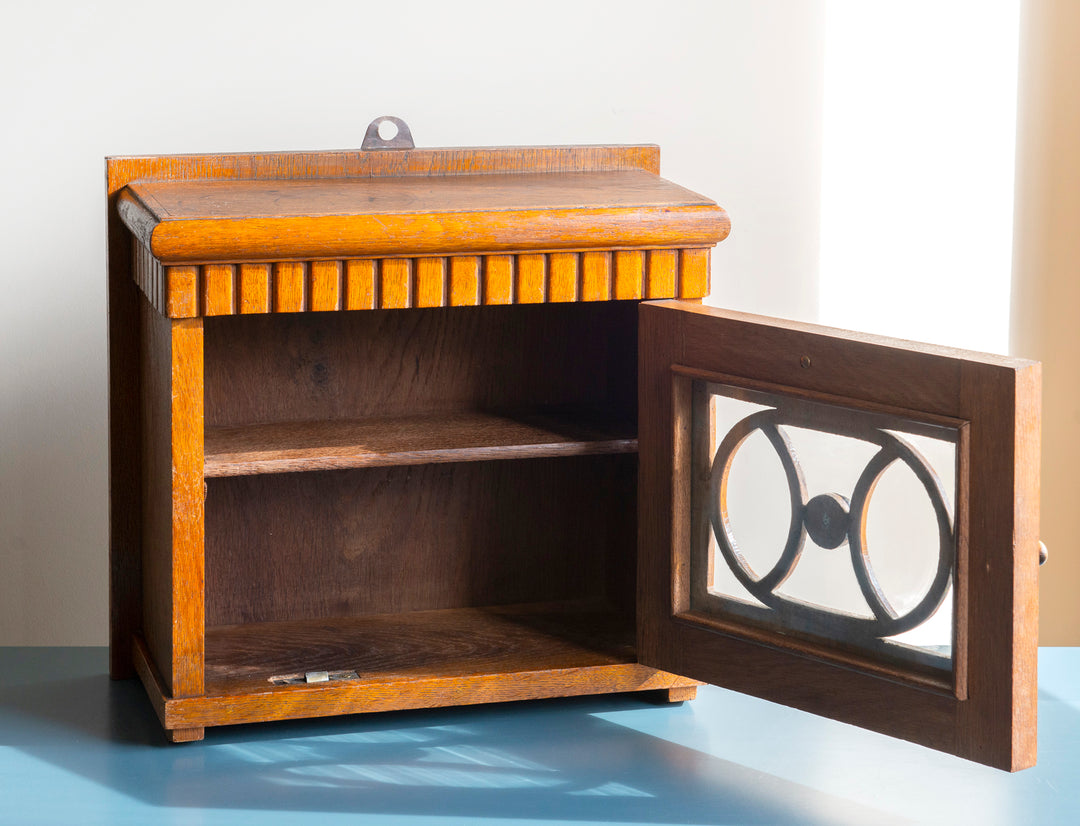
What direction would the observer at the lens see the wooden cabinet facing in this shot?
facing the viewer
